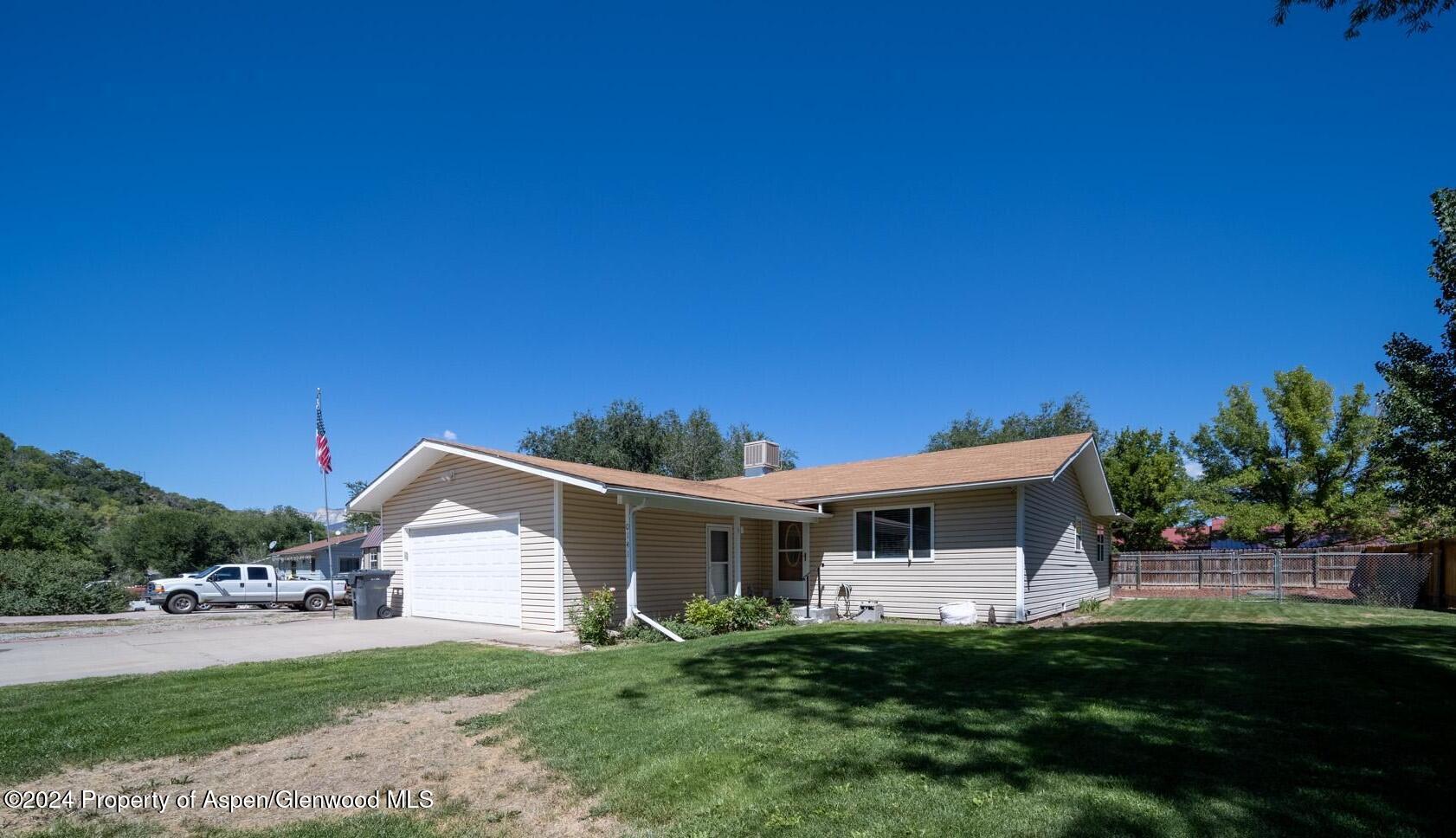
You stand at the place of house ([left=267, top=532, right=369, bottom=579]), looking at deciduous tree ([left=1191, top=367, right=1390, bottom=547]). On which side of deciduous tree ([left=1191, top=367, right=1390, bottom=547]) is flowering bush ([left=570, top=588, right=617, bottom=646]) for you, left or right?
right

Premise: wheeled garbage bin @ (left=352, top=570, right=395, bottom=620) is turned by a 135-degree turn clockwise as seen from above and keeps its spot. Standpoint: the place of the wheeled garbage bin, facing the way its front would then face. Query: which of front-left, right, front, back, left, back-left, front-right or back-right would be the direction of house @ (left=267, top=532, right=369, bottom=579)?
front

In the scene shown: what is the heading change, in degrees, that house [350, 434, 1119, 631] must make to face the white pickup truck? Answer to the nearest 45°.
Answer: approximately 90° to its right

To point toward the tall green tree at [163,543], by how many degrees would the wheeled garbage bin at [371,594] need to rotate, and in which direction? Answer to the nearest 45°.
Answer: approximately 135° to its right

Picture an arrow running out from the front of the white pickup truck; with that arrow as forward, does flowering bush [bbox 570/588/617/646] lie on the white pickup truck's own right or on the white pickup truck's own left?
on the white pickup truck's own left

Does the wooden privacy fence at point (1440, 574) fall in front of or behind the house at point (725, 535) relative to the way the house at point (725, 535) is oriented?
behind

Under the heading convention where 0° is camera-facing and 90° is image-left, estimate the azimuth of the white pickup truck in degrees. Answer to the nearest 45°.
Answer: approximately 90°

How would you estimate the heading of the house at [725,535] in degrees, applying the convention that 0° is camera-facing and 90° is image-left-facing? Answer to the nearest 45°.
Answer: approximately 45°
